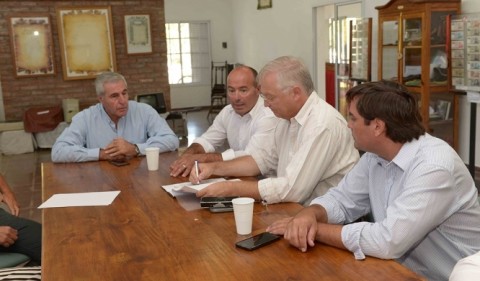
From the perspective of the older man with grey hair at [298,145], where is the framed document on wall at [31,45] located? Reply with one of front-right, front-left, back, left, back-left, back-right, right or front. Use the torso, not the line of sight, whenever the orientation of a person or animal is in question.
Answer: front-right

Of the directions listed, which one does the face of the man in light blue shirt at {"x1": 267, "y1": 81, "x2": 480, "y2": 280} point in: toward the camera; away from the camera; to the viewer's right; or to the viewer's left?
to the viewer's left

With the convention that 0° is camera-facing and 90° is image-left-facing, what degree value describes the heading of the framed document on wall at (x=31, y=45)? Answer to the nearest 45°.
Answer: approximately 0°

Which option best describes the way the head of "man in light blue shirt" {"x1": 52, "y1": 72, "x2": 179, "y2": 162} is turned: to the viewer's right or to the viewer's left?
to the viewer's right

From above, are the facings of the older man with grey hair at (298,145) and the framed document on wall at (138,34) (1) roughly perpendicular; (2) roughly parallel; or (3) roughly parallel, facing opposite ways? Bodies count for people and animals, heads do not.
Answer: roughly perpendicular

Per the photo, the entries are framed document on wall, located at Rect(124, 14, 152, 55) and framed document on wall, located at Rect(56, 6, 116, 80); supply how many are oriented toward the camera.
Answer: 2

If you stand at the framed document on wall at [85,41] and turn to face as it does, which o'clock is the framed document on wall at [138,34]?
the framed document on wall at [138,34] is roughly at 9 o'clock from the framed document on wall at [85,41].

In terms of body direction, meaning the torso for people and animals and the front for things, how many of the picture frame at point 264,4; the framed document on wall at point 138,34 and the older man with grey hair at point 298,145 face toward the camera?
2

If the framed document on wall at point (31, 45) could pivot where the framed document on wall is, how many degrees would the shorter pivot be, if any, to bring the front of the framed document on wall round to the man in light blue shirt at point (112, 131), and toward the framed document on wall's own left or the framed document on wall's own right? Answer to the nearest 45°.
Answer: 0° — it already faces them

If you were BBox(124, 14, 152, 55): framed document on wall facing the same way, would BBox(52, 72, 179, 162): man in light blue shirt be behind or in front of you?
in front
